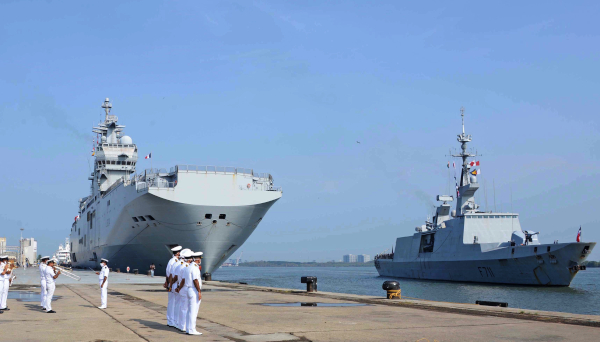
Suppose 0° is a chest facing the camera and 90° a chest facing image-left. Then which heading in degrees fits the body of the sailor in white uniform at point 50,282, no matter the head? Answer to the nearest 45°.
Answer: approximately 270°

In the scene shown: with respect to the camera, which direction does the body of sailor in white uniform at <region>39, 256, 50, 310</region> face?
to the viewer's right

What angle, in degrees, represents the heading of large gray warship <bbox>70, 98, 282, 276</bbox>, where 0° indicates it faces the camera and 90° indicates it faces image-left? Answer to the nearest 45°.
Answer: approximately 315°

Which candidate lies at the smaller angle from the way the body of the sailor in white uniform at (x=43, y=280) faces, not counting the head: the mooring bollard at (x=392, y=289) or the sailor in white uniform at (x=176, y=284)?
the mooring bollard

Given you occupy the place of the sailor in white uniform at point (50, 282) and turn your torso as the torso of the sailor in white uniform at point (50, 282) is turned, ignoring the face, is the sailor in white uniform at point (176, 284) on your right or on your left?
on your right

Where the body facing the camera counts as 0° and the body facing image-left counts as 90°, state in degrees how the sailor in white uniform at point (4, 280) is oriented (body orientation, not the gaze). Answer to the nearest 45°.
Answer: approximately 270°
